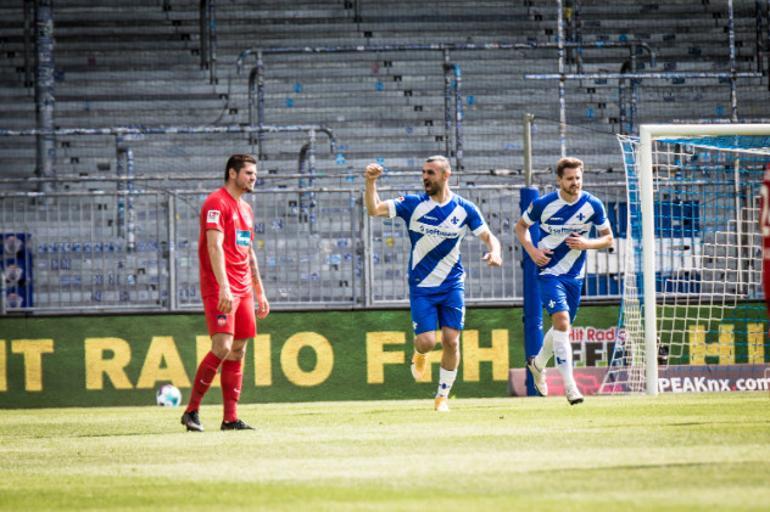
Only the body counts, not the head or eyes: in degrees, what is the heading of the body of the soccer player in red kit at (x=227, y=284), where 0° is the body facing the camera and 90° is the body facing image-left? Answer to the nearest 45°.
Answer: approximately 315°

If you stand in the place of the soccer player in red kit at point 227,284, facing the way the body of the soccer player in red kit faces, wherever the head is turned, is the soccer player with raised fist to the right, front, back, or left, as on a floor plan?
left

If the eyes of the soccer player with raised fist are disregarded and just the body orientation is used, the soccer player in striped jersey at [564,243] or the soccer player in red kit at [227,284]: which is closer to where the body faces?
the soccer player in red kit

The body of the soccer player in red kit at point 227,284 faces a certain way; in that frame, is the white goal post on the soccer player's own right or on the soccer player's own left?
on the soccer player's own left

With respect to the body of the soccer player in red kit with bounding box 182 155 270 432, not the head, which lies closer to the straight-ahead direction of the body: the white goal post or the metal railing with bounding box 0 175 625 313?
the white goal post

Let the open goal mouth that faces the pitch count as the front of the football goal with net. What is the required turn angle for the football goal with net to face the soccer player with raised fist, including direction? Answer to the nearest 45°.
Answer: approximately 45° to its right

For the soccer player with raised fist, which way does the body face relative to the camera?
toward the camera

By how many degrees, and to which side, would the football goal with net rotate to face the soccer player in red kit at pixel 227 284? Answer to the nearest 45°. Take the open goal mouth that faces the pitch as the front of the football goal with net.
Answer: approximately 45° to its right
